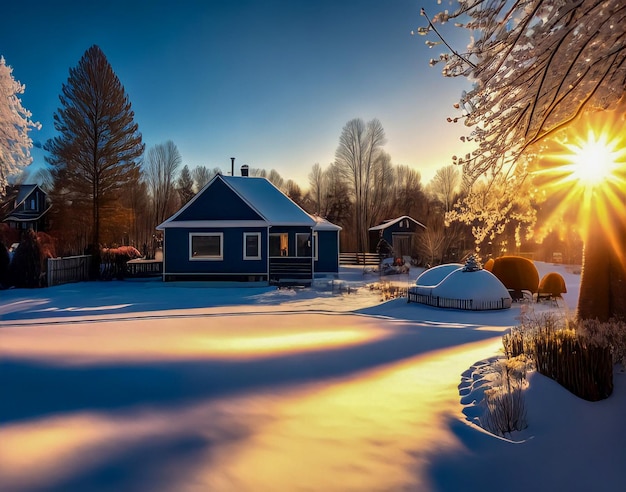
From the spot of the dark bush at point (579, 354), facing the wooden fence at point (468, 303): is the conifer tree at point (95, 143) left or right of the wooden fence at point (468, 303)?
left

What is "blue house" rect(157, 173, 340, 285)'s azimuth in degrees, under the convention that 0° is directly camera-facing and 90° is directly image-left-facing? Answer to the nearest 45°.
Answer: approximately 315°

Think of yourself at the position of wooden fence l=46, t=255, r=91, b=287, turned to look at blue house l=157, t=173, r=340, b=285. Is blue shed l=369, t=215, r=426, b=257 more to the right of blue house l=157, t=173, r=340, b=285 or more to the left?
left

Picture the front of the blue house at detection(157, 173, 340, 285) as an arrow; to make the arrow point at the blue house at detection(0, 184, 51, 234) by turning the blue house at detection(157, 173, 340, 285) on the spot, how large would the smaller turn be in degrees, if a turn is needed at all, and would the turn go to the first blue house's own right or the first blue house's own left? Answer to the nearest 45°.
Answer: approximately 180°

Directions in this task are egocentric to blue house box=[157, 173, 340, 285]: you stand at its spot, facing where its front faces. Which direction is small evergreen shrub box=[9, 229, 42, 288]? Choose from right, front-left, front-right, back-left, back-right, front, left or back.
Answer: back-right

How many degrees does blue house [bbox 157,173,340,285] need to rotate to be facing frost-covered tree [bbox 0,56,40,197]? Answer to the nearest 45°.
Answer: approximately 90° to its right

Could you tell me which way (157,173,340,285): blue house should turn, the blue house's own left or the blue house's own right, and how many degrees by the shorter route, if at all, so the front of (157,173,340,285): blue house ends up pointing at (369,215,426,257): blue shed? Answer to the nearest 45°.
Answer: approximately 90° to the blue house's own left
